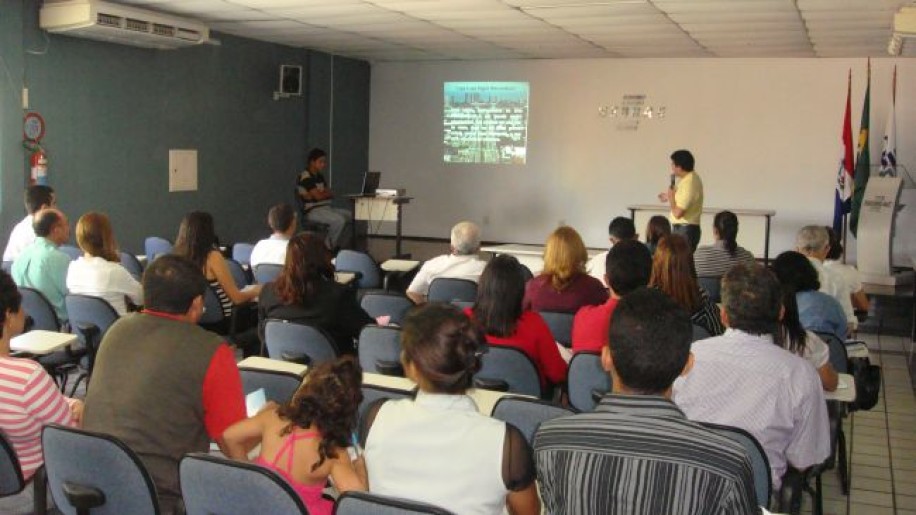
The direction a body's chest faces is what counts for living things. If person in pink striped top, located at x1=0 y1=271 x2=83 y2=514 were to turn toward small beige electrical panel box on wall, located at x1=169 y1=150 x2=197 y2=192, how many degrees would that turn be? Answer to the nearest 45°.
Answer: approximately 45° to their left

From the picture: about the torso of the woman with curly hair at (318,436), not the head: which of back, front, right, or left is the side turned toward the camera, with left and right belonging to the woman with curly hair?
back

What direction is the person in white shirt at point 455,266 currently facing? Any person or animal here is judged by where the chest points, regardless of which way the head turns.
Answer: away from the camera

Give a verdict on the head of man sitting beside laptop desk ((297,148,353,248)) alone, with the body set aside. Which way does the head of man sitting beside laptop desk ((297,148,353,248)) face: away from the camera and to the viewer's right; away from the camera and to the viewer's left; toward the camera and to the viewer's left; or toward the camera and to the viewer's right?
toward the camera and to the viewer's right

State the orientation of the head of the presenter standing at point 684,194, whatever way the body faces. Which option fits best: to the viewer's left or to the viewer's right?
to the viewer's left

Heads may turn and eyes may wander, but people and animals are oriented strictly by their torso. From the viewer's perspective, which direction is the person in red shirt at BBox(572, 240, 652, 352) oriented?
away from the camera

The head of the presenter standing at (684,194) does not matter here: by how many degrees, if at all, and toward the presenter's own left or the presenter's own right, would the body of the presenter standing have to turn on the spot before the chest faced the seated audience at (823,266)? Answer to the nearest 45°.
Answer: approximately 90° to the presenter's own left

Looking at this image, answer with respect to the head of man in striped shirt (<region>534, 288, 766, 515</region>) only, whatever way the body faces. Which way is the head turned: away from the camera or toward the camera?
away from the camera

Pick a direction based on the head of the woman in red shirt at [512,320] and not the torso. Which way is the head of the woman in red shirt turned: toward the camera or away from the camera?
away from the camera

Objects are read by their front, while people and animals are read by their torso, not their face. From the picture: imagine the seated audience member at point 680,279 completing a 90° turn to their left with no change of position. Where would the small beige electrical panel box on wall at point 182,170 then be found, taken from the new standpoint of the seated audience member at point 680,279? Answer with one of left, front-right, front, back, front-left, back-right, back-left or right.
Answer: front-right
